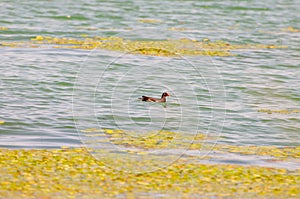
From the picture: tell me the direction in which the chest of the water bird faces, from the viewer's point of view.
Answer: to the viewer's right
